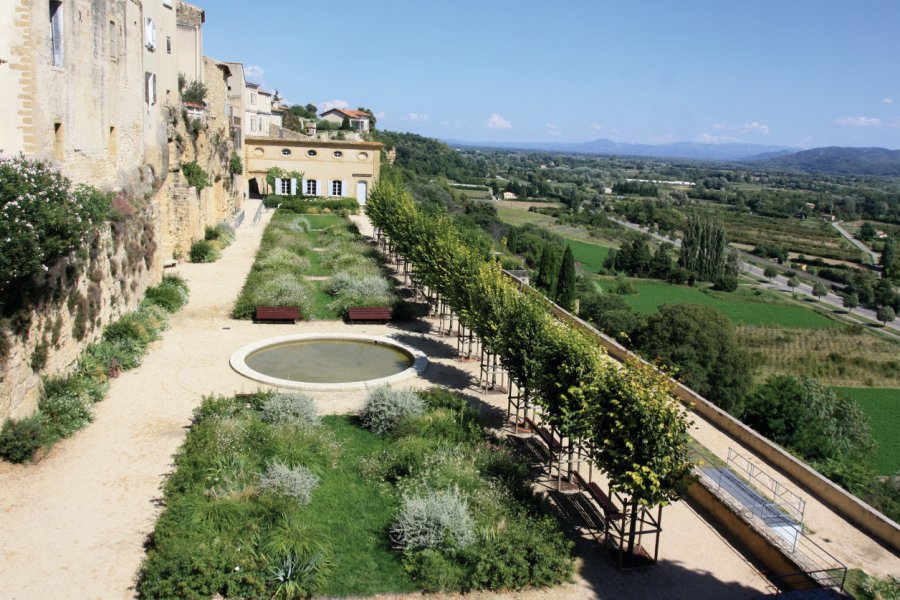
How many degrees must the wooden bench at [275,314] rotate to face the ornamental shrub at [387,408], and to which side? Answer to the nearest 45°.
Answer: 0° — it already faces it

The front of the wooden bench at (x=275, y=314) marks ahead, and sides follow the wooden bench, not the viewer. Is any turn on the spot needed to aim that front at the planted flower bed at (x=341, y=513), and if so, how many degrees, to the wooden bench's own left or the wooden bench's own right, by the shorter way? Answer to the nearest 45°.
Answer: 0° — it already faces it

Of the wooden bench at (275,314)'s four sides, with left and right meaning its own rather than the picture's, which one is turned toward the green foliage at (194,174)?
back

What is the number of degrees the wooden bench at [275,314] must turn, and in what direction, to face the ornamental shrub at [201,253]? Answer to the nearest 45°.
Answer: approximately 180°

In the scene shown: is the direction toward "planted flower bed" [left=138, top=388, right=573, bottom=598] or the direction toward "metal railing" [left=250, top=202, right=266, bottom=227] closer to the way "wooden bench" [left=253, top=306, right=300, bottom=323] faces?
the planted flower bed

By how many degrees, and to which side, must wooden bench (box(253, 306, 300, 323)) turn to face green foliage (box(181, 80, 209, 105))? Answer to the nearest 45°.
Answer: approximately 180°

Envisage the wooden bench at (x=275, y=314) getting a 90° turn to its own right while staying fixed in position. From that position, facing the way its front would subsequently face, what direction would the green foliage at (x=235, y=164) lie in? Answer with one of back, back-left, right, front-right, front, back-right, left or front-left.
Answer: right

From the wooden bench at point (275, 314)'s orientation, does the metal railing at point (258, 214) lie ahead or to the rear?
to the rear

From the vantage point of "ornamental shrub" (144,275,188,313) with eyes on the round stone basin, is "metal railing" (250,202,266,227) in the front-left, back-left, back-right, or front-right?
back-left

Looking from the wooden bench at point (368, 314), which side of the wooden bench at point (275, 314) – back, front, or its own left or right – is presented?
left

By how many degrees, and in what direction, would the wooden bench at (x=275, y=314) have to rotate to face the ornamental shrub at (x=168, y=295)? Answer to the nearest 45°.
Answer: approximately 90° to its right

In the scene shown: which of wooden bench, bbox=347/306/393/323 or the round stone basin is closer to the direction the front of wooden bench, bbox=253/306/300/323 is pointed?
the round stone basin

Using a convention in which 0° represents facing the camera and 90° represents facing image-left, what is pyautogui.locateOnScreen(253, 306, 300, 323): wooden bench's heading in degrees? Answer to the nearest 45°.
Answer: approximately 0°

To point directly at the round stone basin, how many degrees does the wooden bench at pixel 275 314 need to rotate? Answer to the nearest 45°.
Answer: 0° — it already faces it
